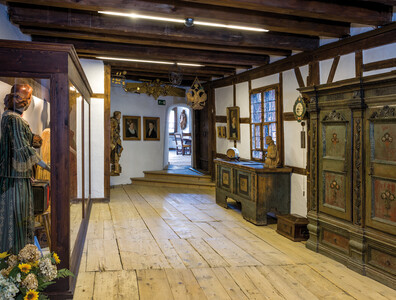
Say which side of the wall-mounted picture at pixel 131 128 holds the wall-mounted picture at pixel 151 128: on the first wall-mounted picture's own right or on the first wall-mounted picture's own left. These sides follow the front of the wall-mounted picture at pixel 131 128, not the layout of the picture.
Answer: on the first wall-mounted picture's own left

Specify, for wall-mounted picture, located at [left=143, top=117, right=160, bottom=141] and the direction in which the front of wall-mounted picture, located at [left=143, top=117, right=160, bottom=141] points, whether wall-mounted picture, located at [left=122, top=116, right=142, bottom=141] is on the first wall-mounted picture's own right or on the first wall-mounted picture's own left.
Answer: on the first wall-mounted picture's own right

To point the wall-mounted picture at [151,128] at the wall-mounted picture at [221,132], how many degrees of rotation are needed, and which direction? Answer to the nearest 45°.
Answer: approximately 45° to its left

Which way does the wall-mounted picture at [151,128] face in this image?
toward the camera

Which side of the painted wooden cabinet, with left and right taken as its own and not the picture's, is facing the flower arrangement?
front

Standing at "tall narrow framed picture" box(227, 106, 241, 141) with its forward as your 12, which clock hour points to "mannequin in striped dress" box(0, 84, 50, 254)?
The mannequin in striped dress is roughly at 11 o'clock from the tall narrow framed picture.

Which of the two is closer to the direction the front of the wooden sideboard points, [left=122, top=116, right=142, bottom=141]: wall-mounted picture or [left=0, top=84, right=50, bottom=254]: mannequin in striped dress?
the mannequin in striped dress

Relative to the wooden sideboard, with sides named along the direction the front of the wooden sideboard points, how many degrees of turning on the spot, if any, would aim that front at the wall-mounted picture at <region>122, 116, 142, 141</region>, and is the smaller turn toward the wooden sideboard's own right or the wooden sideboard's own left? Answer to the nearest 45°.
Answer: approximately 90° to the wooden sideboard's own right

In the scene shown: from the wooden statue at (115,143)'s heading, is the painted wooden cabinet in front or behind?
in front

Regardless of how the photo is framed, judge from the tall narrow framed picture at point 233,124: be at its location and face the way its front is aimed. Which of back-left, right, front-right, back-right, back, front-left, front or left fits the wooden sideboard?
front-left

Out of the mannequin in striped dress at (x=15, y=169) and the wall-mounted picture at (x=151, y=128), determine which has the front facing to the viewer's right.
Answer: the mannequin in striped dress

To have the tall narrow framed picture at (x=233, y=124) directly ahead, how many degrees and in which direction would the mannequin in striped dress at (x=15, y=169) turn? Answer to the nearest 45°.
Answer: approximately 45° to its left

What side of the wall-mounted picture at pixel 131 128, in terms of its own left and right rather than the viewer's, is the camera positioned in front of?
front

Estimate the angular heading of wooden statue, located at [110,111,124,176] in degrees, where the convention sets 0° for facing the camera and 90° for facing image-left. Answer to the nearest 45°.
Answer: approximately 315°

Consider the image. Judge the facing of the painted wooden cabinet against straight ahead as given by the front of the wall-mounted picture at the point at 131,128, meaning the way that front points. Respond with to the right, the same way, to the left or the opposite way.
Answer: to the right

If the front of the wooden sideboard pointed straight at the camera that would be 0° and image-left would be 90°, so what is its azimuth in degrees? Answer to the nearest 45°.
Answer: approximately 45°

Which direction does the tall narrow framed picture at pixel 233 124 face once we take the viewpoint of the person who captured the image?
facing the viewer and to the left of the viewer
